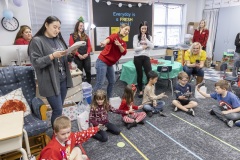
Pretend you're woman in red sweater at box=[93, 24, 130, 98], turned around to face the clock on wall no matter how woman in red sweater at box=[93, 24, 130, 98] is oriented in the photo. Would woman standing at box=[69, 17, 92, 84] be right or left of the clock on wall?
right

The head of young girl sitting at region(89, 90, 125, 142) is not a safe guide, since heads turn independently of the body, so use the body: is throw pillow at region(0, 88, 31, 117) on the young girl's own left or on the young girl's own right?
on the young girl's own right

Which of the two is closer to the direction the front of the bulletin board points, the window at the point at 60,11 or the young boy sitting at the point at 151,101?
the young boy sitting

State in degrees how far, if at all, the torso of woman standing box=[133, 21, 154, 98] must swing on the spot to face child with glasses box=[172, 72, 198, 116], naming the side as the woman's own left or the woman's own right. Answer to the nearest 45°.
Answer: approximately 45° to the woman's own left

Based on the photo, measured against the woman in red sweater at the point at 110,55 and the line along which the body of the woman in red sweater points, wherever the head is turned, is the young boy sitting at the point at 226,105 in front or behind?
in front

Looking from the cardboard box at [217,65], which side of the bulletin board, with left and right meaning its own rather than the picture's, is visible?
left

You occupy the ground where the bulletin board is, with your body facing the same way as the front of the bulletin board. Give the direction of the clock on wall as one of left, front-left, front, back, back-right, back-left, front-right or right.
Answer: front-right
